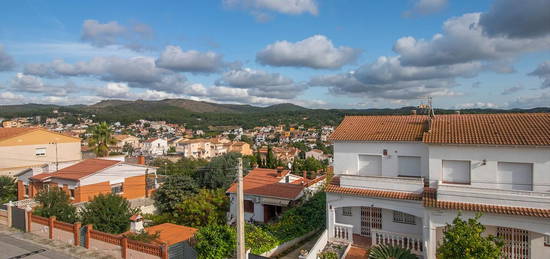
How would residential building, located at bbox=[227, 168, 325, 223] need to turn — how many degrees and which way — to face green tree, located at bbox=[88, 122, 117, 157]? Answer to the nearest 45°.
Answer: approximately 135° to its right

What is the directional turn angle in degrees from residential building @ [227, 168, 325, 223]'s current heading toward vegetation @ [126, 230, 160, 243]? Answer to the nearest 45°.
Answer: approximately 45° to its right

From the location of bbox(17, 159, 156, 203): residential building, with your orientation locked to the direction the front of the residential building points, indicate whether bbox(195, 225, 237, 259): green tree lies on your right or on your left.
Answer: on your left

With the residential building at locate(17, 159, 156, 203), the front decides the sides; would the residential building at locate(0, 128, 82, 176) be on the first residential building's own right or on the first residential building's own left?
on the first residential building's own right

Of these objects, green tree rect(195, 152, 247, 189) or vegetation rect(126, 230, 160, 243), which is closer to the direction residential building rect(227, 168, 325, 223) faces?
the vegetation

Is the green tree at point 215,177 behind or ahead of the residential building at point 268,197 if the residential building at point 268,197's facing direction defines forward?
behind

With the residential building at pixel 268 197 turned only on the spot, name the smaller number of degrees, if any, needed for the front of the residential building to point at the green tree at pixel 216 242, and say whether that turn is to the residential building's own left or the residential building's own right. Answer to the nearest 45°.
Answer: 0° — it already faces it

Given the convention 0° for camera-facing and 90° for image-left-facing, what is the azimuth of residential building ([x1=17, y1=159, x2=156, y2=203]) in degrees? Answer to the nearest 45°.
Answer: approximately 45°
